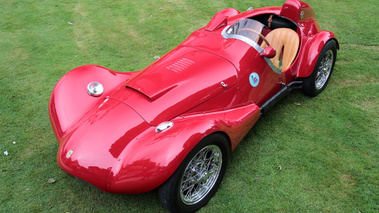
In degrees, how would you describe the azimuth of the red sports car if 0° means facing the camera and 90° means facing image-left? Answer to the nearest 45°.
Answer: approximately 45°
